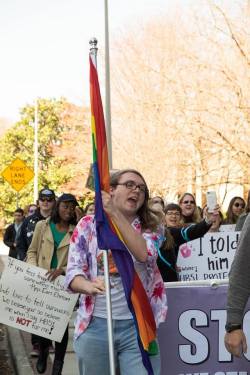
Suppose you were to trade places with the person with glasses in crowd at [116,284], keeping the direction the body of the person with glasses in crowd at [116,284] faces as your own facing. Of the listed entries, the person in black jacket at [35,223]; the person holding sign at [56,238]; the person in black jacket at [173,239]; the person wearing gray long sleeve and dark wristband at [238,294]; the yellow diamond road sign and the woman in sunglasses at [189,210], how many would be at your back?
5

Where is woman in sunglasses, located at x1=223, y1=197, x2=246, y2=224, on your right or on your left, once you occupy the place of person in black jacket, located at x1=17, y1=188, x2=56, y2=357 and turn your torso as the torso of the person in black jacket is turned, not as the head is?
on your left

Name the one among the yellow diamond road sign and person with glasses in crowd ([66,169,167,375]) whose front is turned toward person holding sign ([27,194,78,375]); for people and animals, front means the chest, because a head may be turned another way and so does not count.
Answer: the yellow diamond road sign

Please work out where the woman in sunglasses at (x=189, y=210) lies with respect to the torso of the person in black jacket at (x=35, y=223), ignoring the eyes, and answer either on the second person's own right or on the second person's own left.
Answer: on the second person's own left

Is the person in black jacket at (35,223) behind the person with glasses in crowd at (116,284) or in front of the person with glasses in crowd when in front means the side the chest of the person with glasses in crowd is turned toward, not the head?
behind

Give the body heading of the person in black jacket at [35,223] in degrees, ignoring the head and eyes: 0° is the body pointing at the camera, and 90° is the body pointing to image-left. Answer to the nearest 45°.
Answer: approximately 0°

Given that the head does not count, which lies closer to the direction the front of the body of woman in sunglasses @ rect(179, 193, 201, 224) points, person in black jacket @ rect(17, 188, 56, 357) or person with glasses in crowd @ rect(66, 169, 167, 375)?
the person with glasses in crowd

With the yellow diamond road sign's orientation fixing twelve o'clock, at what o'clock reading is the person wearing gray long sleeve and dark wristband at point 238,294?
The person wearing gray long sleeve and dark wristband is roughly at 12 o'clock from the yellow diamond road sign.
